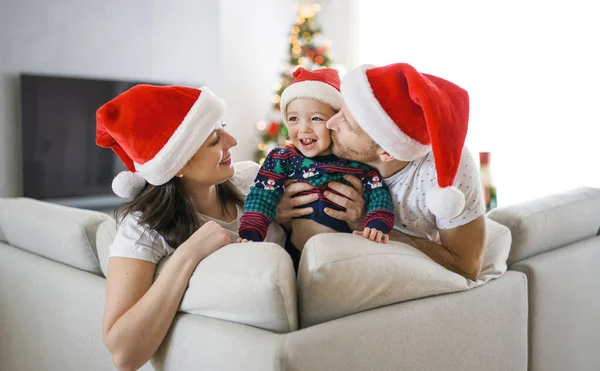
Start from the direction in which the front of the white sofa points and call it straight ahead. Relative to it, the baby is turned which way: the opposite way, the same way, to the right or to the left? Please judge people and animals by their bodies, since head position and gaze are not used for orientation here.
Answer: the opposite way

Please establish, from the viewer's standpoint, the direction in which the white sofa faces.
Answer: facing away from the viewer

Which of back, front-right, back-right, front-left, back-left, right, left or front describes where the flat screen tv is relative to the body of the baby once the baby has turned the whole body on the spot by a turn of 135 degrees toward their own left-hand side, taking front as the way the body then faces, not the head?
left

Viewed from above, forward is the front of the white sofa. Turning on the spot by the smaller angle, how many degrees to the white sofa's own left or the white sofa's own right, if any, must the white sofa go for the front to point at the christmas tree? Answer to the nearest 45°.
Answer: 0° — it already faces it

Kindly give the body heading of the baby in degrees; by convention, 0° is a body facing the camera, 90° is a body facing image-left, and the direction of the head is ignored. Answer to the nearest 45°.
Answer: approximately 0°

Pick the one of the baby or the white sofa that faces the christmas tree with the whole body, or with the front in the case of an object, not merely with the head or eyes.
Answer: the white sofa

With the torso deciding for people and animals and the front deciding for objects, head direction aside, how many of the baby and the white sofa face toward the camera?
1

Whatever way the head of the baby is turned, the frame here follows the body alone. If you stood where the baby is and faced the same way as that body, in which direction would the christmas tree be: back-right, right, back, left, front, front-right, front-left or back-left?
back

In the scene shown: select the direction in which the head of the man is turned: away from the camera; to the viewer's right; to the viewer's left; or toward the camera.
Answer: to the viewer's left
